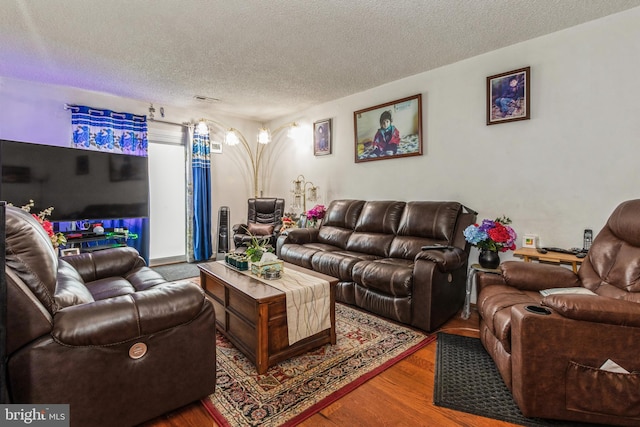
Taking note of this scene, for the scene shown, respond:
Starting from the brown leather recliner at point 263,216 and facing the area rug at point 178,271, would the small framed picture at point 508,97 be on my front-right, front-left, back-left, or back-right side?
back-left

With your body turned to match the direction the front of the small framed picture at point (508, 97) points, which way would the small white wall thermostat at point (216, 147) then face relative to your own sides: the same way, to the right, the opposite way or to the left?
to the left

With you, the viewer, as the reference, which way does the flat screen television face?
facing the viewer and to the right of the viewer

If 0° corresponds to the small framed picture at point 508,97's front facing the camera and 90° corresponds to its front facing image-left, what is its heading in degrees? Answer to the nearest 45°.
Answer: approximately 45°

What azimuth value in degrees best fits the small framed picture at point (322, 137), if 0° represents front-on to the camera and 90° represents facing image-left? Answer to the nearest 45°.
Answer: approximately 45°

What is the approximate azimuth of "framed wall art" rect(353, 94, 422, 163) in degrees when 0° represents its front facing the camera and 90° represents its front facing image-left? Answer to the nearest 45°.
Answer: approximately 45°

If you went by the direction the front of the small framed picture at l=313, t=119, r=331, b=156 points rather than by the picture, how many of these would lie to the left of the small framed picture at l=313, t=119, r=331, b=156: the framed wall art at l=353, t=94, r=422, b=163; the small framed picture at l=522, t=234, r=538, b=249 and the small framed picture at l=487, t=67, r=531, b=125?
3

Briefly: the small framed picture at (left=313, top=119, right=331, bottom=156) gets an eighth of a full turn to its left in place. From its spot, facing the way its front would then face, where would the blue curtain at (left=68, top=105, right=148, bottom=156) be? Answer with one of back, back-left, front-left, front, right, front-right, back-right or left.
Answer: right

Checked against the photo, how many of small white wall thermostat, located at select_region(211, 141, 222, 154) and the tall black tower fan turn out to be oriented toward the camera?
2

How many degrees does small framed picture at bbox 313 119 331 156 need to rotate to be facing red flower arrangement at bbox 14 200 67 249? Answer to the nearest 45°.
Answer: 0° — it already faces it

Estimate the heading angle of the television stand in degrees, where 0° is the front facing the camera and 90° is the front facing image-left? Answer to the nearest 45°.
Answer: approximately 315°

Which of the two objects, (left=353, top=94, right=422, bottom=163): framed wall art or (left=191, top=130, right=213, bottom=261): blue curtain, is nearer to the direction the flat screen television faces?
the framed wall art
